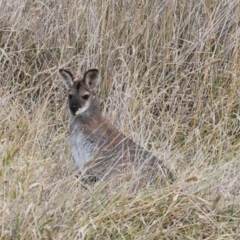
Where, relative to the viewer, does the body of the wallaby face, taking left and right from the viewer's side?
facing the viewer and to the left of the viewer
